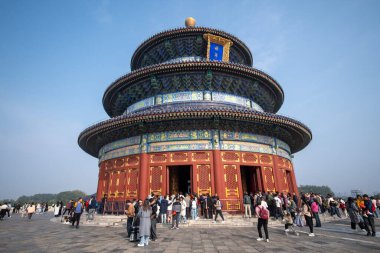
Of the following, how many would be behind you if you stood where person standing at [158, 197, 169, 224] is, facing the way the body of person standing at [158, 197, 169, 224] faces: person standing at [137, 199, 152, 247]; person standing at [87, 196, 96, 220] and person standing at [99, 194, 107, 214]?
1

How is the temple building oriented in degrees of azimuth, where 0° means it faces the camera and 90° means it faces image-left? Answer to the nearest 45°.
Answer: approximately 315°

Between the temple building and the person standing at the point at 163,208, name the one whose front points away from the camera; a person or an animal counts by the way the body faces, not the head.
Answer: the person standing

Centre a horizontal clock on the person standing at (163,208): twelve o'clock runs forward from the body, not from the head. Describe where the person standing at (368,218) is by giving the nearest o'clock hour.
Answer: the person standing at (368,218) is roughly at 4 o'clock from the person standing at (163,208).

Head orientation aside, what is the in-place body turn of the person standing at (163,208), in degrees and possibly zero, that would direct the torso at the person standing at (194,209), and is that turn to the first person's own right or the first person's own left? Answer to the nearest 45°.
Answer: approximately 90° to the first person's own right

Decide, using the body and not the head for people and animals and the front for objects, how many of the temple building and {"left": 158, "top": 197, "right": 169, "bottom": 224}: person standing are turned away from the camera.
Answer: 1

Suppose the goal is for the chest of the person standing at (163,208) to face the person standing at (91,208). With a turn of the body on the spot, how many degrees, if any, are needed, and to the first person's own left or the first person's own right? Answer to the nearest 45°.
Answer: approximately 45° to the first person's own left

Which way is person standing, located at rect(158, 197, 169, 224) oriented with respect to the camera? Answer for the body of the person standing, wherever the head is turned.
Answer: away from the camera
